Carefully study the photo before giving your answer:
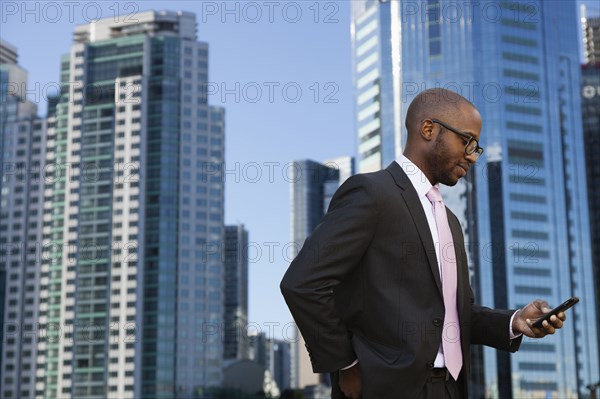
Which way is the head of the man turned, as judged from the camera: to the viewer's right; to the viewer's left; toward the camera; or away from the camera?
to the viewer's right

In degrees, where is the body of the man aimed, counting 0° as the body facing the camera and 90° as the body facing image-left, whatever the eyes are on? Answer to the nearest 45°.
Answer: approximately 315°
